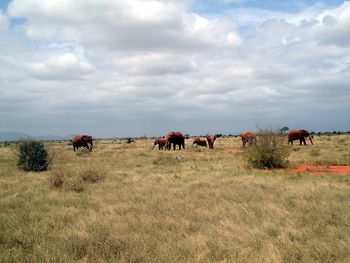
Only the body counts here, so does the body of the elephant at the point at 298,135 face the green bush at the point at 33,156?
no

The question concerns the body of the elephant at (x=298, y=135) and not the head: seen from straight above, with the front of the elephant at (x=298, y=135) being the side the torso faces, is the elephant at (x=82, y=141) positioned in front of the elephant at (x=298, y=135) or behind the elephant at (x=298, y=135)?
behind

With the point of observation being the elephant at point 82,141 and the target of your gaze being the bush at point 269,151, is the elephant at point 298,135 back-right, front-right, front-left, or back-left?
front-left

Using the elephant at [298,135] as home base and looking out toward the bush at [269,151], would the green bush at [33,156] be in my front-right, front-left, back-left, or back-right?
front-right

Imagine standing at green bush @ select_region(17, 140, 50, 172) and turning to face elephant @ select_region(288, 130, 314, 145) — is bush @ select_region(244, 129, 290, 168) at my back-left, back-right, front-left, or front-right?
front-right

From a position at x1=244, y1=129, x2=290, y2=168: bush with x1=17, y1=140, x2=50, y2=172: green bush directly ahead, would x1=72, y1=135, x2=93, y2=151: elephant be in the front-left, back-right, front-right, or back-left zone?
front-right

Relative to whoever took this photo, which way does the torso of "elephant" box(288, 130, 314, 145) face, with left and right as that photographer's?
facing to the right of the viewer

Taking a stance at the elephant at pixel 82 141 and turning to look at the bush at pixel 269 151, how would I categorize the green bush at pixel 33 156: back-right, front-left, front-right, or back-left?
front-right

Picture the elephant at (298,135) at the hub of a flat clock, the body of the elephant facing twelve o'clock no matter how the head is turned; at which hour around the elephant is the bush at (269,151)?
The bush is roughly at 3 o'clock from the elephant.
